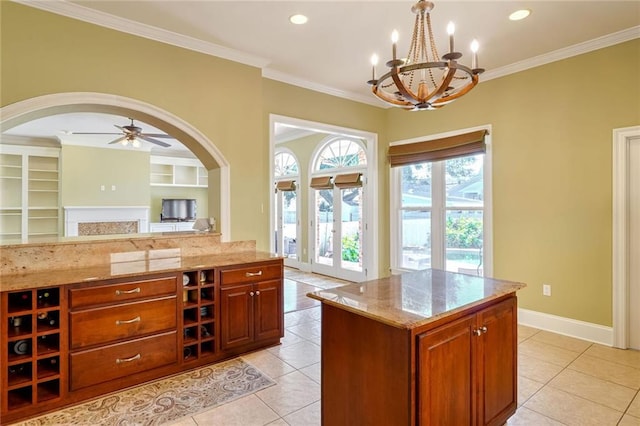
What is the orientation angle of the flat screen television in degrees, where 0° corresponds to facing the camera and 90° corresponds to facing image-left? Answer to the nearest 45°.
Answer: approximately 0°

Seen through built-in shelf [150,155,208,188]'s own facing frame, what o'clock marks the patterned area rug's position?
The patterned area rug is roughly at 12 o'clock from the built-in shelf.

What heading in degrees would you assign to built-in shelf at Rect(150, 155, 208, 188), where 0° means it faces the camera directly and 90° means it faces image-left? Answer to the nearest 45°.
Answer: approximately 0°

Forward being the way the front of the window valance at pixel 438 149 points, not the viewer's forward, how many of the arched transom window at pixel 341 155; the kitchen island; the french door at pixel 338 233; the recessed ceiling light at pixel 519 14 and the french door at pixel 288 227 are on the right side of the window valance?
3

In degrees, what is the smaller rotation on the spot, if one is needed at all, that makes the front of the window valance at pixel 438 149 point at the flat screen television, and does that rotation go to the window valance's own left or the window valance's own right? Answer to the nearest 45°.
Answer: approximately 45° to the window valance's own right

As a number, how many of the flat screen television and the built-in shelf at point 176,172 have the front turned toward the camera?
2

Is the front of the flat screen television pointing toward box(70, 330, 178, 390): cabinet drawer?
yes
